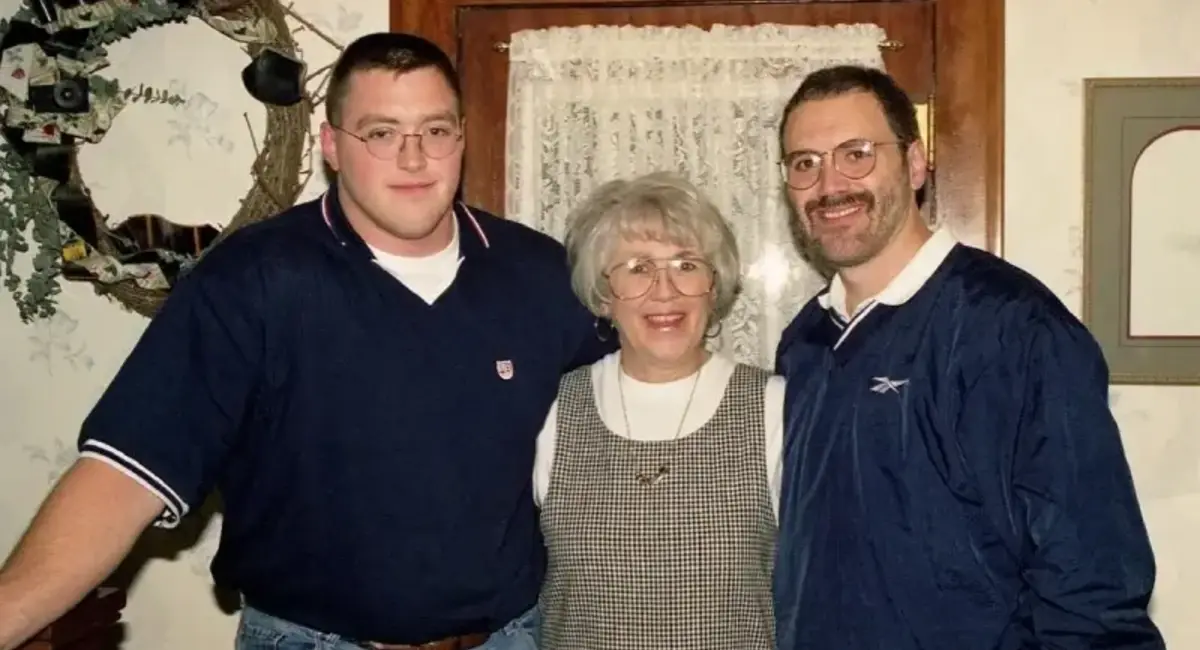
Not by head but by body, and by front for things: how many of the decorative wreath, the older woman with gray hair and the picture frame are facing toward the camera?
3

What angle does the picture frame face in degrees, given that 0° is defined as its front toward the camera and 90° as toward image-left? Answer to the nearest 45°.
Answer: approximately 0°

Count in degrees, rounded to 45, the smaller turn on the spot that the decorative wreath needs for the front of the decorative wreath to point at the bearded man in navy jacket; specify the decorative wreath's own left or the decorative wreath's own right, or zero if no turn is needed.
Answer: approximately 45° to the decorative wreath's own left

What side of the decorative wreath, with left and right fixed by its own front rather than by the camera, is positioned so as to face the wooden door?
left

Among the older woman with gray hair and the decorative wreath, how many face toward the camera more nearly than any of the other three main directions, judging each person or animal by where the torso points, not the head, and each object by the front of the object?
2

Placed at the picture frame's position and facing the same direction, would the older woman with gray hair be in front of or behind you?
in front

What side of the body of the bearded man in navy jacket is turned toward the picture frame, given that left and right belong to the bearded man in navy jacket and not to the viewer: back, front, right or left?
back

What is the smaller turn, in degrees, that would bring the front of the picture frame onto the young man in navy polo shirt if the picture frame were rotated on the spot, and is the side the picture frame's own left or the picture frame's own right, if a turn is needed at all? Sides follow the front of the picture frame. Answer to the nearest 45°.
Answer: approximately 45° to the picture frame's own right

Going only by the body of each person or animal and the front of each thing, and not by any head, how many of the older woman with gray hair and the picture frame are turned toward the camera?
2

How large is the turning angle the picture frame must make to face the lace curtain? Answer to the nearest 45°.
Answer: approximately 90° to its right

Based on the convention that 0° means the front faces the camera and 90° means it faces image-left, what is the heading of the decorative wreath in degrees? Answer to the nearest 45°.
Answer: approximately 0°

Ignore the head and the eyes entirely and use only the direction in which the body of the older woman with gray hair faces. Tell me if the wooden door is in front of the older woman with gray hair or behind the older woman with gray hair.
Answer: behind
